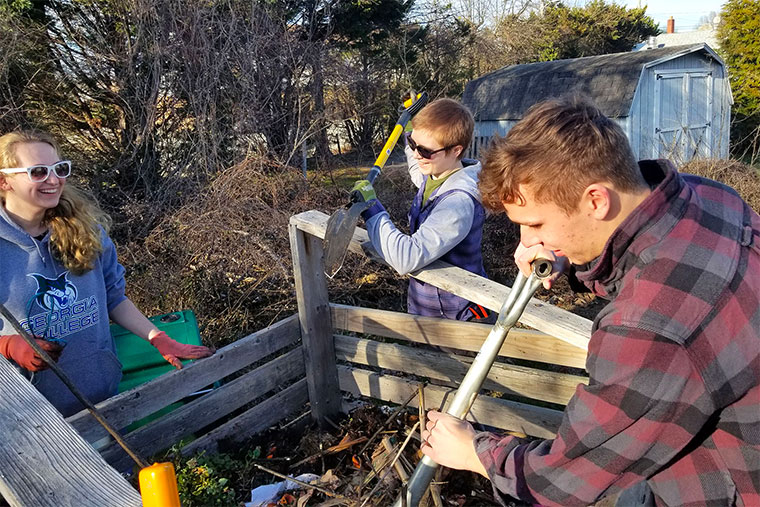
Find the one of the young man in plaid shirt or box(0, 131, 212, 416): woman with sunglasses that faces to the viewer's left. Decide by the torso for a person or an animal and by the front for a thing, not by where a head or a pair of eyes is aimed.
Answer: the young man in plaid shirt

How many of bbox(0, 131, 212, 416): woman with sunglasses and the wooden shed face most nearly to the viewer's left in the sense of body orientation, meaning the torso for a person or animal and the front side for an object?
0

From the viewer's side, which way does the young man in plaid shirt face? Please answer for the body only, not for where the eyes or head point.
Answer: to the viewer's left

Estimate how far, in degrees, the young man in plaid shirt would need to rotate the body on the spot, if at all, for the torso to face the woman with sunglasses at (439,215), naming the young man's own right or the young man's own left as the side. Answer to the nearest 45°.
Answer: approximately 45° to the young man's own right

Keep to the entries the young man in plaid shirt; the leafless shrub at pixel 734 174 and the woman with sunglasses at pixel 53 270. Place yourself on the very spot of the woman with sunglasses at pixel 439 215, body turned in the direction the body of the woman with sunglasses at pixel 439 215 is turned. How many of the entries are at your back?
1

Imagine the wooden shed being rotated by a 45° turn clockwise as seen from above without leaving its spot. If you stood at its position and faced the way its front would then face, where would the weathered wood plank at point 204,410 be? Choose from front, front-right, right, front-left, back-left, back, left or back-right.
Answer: front

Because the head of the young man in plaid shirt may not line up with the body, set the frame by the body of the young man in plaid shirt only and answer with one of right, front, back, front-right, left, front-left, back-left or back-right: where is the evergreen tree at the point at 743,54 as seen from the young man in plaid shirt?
right

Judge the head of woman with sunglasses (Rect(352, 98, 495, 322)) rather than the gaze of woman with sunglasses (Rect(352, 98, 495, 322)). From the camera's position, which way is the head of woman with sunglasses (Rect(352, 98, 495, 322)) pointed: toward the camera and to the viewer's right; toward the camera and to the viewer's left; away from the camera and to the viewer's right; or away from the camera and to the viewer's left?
toward the camera and to the viewer's left

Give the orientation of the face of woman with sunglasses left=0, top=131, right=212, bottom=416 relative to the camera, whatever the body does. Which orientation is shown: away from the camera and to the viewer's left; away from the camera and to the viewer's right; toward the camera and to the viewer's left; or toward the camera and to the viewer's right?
toward the camera and to the viewer's right

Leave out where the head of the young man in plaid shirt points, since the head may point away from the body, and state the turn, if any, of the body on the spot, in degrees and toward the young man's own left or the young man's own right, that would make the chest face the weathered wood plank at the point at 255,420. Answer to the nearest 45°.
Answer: approximately 45° to the young man's own right

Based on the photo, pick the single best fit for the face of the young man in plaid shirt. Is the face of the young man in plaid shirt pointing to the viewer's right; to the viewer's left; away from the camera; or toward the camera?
to the viewer's left

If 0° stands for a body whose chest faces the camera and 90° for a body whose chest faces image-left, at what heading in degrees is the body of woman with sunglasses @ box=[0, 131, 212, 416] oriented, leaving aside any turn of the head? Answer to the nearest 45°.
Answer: approximately 315°
